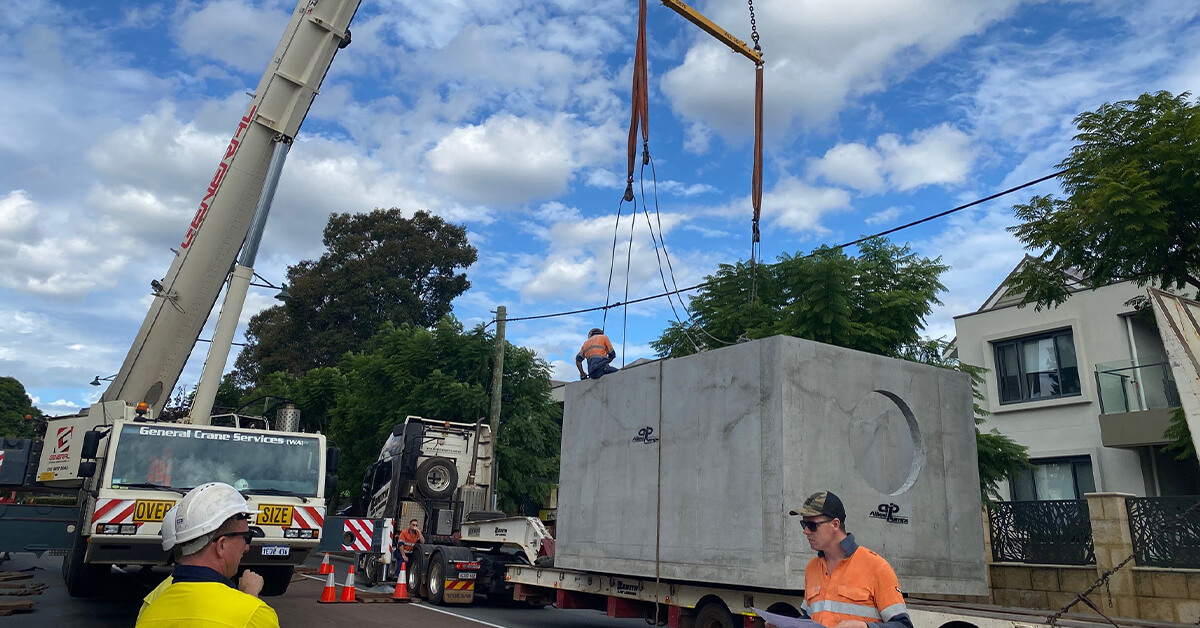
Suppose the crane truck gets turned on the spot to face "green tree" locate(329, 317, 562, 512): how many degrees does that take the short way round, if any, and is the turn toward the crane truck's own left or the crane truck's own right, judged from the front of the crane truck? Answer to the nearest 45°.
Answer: approximately 135° to the crane truck's own left

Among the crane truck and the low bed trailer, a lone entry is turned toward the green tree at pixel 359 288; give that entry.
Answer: the low bed trailer

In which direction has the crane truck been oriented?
toward the camera

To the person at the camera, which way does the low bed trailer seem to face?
facing away from the viewer and to the left of the viewer

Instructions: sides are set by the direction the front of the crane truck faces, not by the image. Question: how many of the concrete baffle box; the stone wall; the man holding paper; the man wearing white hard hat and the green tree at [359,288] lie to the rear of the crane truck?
1

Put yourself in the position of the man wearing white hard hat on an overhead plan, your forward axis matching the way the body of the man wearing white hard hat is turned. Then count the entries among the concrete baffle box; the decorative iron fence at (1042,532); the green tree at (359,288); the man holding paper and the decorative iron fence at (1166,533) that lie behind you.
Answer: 0

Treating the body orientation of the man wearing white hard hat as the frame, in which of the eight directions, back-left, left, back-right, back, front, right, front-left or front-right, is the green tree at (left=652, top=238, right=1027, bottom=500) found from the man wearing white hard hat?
front

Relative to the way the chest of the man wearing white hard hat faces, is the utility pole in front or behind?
in front

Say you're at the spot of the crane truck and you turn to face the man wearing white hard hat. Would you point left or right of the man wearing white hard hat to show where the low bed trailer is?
left

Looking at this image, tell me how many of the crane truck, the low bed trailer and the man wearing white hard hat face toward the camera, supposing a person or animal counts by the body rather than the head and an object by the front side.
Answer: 1

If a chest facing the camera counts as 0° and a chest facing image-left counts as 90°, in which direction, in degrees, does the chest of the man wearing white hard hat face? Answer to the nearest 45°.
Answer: approximately 225°

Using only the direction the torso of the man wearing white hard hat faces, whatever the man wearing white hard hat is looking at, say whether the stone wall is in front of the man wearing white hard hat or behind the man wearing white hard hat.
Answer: in front

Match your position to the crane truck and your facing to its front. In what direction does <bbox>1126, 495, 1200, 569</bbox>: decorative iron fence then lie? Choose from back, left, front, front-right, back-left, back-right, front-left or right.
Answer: front-left

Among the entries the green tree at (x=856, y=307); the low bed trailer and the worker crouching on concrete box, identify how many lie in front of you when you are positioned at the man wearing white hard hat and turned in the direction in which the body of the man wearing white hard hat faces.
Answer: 3

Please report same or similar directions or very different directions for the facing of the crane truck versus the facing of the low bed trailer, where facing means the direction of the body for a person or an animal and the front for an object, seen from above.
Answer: very different directions

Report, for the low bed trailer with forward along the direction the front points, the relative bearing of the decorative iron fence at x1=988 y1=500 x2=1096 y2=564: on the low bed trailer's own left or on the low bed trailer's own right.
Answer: on the low bed trailer's own right

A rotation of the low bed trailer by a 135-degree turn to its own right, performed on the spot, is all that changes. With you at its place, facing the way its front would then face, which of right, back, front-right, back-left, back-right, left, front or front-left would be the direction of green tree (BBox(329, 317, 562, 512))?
back-left
